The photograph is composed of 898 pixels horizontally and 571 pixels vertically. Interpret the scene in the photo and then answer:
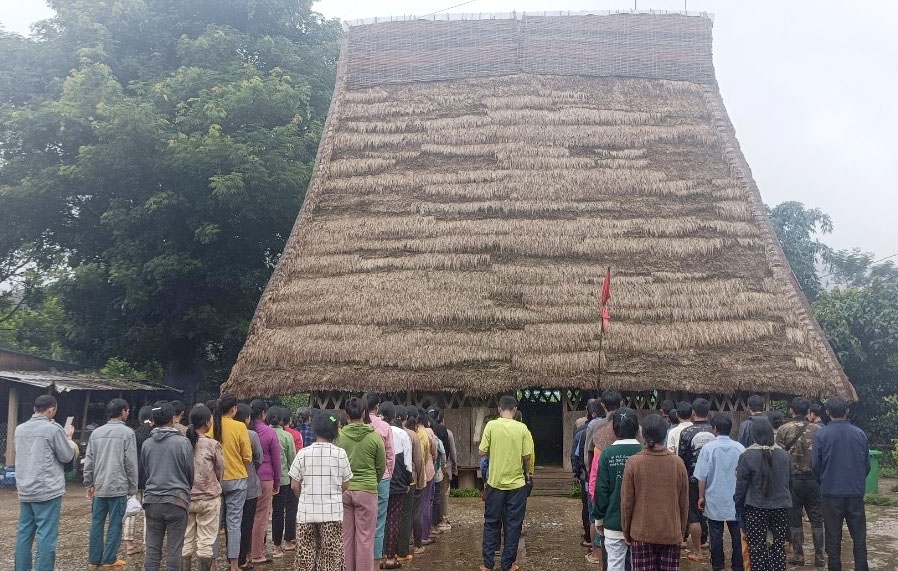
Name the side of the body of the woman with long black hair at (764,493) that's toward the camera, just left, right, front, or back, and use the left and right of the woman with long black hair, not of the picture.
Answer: back

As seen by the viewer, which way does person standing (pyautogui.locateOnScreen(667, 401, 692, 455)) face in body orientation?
away from the camera

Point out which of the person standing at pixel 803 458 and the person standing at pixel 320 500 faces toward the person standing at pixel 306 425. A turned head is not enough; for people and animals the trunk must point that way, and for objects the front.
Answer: the person standing at pixel 320 500

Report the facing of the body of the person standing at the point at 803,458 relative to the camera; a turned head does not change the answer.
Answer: away from the camera

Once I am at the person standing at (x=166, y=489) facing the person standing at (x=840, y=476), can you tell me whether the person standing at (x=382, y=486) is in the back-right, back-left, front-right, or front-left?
front-left

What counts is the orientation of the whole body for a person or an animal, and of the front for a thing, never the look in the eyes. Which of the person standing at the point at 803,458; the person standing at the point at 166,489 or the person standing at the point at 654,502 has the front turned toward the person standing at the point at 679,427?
the person standing at the point at 654,502

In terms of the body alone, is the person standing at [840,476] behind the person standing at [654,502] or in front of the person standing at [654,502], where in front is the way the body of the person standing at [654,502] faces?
in front

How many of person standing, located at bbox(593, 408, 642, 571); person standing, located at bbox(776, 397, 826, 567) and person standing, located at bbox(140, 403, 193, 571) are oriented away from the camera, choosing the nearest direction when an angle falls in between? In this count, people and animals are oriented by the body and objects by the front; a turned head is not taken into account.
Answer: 3

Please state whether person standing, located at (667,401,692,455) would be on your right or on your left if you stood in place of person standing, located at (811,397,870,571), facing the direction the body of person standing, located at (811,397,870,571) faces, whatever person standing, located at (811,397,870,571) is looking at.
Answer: on your left

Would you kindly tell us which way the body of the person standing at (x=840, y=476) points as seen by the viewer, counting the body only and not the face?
away from the camera

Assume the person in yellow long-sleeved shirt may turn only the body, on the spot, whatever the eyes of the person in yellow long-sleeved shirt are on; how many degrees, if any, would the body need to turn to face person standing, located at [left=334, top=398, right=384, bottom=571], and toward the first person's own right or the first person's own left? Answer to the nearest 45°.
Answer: approximately 90° to the first person's own right

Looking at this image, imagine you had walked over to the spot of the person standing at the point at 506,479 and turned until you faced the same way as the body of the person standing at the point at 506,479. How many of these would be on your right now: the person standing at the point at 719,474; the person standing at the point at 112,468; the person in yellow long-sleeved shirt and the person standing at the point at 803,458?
2

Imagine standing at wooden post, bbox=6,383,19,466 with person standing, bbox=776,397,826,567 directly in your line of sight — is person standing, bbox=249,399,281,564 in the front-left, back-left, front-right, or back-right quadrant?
front-right

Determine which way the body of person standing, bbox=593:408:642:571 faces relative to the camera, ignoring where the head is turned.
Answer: away from the camera

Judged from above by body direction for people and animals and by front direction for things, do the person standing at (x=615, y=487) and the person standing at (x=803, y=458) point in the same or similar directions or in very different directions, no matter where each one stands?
same or similar directions

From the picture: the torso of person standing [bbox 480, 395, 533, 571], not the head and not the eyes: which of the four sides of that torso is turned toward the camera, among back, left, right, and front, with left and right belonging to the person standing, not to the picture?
back

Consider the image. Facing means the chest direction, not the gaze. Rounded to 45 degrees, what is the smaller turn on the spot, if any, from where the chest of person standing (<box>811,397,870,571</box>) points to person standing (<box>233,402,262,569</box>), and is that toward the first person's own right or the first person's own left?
approximately 90° to the first person's own left
